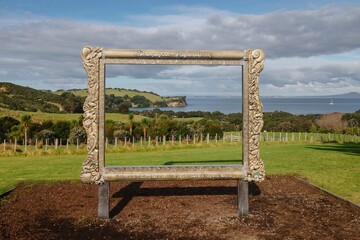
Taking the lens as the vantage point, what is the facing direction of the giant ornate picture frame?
facing the viewer

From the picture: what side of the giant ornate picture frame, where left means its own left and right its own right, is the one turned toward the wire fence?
back
